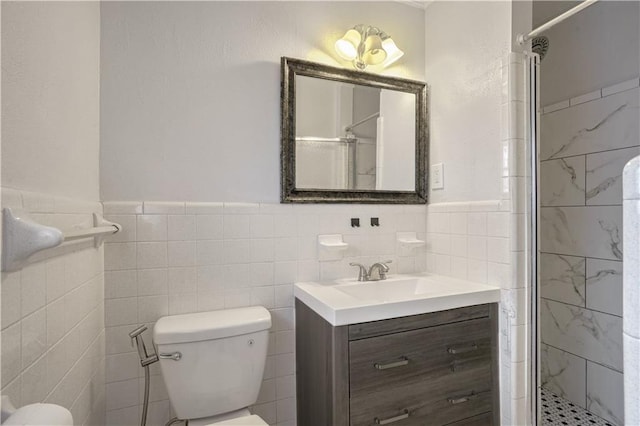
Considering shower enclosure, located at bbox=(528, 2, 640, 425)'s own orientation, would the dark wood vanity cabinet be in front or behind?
in front

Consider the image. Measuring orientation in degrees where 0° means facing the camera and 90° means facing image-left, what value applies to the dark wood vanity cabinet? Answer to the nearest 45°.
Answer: approximately 315°

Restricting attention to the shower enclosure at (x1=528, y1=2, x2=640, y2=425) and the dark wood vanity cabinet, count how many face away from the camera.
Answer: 0

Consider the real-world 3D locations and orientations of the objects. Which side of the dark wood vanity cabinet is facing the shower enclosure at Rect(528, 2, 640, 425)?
left
